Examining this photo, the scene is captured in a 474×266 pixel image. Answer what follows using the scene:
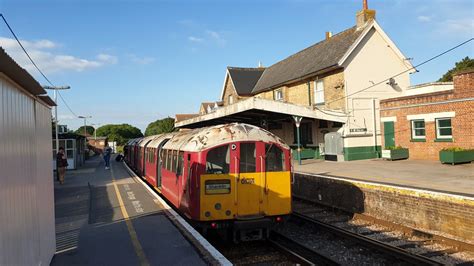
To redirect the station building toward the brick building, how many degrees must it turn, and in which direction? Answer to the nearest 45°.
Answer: approximately 90° to its left

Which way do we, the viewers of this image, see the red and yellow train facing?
facing the viewer and to the right of the viewer

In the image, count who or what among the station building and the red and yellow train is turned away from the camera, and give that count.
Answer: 0

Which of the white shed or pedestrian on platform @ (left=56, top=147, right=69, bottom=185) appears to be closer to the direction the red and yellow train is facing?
the white shed

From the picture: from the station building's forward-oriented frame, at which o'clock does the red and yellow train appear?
The red and yellow train is roughly at 11 o'clock from the station building.

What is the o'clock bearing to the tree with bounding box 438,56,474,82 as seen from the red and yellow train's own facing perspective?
The tree is roughly at 9 o'clock from the red and yellow train.

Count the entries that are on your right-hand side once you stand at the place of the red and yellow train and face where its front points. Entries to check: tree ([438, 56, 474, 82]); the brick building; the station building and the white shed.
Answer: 1

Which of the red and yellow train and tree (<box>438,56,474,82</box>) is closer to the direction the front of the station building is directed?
the red and yellow train

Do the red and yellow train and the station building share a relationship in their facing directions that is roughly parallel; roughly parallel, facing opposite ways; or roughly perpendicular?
roughly perpendicular

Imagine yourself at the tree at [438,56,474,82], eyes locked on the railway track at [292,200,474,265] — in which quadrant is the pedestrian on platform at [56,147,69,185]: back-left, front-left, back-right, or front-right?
front-right

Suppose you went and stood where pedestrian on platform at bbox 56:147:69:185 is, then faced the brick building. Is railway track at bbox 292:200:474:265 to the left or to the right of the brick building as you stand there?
right

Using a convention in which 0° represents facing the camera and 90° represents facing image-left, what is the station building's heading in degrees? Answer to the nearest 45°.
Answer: approximately 45°

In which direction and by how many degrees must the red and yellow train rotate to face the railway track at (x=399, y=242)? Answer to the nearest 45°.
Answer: approximately 45° to its left

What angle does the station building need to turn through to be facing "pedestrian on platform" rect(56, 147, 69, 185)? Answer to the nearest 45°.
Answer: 0° — it already faces them

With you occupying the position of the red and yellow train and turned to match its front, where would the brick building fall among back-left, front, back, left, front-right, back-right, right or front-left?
left
